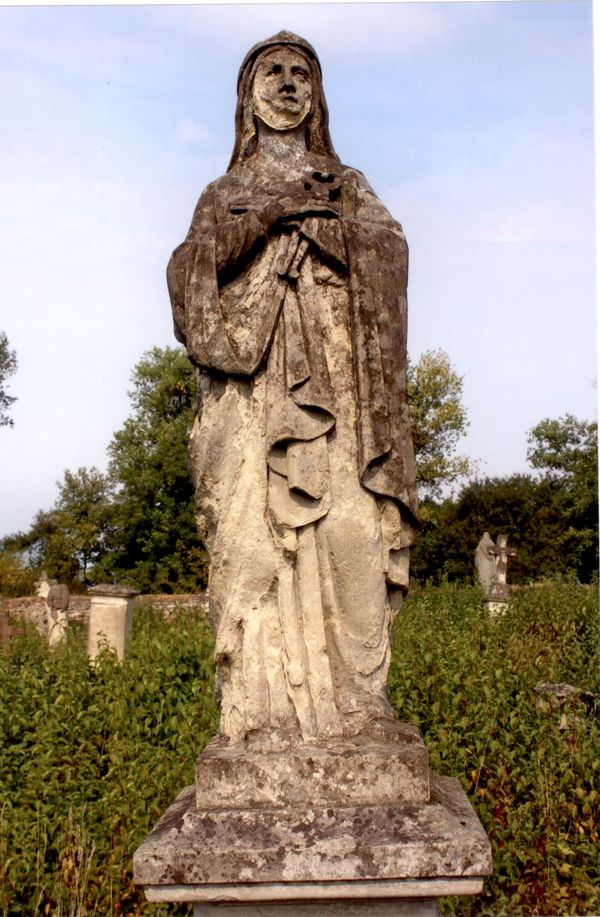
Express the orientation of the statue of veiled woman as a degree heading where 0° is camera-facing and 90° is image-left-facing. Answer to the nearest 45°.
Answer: approximately 0°

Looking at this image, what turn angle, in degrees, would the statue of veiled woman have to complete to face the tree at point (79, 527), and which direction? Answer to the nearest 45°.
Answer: approximately 180°

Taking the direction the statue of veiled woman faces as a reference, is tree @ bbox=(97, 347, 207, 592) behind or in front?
behind

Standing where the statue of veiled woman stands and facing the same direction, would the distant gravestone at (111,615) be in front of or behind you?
behind

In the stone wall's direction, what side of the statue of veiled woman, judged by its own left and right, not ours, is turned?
back

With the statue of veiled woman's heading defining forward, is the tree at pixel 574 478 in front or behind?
behind

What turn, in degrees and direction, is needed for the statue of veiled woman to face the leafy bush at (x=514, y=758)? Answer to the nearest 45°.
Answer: approximately 135° to its left
